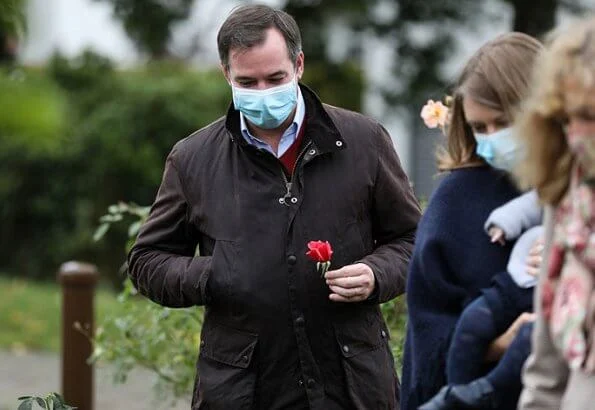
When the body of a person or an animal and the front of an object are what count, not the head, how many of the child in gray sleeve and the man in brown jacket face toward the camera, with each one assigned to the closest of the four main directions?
1

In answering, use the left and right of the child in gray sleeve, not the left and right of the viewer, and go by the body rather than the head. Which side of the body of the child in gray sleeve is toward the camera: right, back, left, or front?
left

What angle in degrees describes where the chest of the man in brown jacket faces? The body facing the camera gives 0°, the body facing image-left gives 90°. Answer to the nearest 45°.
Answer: approximately 0°
